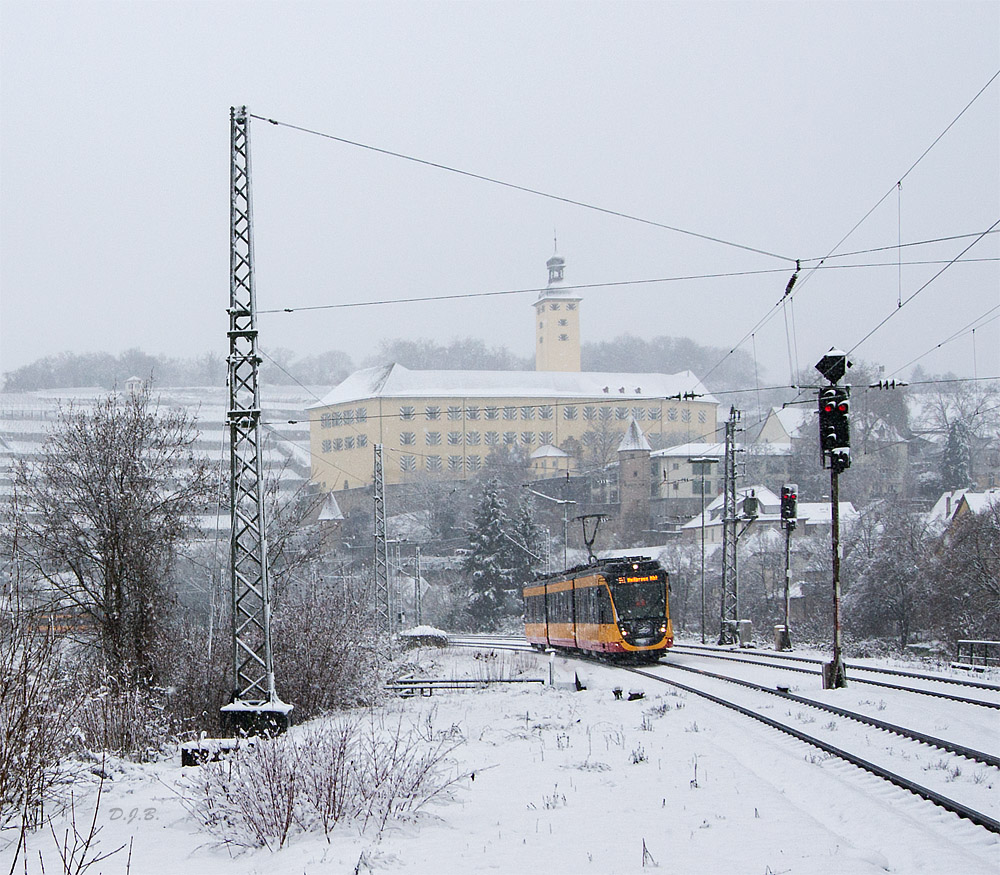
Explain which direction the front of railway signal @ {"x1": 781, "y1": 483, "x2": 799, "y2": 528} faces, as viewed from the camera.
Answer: facing the viewer

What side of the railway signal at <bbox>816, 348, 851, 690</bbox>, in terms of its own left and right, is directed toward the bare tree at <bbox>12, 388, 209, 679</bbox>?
right

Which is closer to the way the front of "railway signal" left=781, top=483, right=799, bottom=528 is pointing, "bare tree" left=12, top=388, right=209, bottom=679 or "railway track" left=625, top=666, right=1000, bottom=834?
the railway track

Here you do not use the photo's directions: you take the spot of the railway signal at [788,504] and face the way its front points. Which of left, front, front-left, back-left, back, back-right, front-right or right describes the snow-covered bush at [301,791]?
front

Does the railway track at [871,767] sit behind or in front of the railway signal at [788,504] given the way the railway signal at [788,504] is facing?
in front

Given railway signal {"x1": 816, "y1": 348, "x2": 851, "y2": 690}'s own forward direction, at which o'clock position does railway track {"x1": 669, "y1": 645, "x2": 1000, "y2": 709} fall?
The railway track is roughly at 6 o'clock from the railway signal.

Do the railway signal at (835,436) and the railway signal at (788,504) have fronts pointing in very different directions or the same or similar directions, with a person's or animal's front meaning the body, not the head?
same or similar directions

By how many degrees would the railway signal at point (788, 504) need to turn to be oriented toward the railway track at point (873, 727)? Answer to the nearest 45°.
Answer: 0° — it already faces it

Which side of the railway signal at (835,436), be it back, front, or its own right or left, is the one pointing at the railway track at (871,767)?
front

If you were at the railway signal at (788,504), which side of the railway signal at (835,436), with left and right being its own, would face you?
back

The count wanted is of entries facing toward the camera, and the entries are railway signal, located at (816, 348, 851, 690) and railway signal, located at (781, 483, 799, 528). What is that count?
2

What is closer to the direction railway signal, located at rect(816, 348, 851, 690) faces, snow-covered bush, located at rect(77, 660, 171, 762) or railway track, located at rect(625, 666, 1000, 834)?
the railway track

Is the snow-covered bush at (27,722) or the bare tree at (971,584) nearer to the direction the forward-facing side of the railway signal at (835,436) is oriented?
the snow-covered bush

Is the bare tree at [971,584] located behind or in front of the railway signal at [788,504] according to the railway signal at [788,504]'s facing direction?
behind

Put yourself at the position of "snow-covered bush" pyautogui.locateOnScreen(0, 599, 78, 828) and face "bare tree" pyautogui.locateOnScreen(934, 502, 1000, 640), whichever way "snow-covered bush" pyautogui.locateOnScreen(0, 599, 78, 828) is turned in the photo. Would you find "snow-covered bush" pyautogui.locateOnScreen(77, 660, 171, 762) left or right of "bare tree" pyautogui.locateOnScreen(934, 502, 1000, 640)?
left

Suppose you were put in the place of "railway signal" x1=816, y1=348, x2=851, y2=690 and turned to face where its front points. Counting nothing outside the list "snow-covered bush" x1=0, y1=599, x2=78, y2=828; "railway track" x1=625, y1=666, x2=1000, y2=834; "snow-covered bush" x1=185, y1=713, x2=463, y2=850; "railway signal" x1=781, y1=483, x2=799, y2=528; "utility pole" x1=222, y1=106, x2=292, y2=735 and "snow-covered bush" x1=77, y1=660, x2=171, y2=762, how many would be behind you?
1

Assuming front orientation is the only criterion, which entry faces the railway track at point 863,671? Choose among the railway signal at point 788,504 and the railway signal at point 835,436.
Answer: the railway signal at point 788,504
